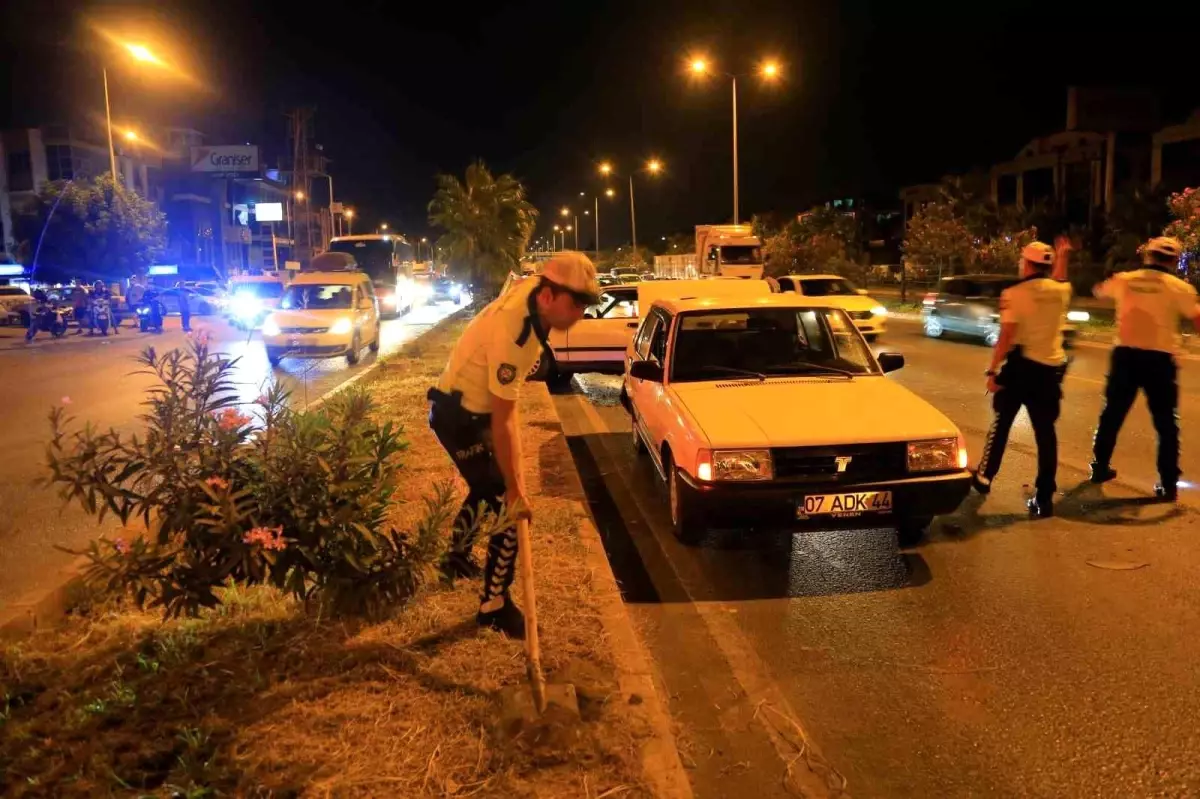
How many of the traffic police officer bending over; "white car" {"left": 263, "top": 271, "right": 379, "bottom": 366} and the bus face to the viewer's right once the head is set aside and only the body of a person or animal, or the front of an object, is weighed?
1

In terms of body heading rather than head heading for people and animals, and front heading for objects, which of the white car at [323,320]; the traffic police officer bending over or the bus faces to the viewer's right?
the traffic police officer bending over

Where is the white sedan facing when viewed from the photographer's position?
facing the viewer and to the right of the viewer

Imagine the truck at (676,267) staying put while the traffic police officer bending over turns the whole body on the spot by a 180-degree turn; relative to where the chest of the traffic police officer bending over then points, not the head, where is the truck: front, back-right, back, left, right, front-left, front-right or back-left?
right

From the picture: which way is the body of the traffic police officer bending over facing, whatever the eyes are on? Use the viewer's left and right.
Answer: facing to the right of the viewer

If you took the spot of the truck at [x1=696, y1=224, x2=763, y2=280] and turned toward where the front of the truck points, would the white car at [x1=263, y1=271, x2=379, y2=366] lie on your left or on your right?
on your right

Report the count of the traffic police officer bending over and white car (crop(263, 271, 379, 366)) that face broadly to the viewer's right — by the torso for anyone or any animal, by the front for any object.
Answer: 1

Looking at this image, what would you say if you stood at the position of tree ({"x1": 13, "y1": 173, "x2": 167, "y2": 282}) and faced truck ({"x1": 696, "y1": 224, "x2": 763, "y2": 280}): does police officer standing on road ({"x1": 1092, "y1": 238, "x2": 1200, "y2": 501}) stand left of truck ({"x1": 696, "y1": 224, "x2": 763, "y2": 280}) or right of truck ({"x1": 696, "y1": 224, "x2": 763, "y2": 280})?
right

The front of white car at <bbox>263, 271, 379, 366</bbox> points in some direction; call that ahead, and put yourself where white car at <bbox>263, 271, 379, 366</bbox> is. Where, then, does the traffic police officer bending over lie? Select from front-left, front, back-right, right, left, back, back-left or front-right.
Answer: front-left

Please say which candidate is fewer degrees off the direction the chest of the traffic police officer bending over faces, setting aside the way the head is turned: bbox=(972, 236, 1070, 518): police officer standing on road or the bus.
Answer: the police officer standing on road
